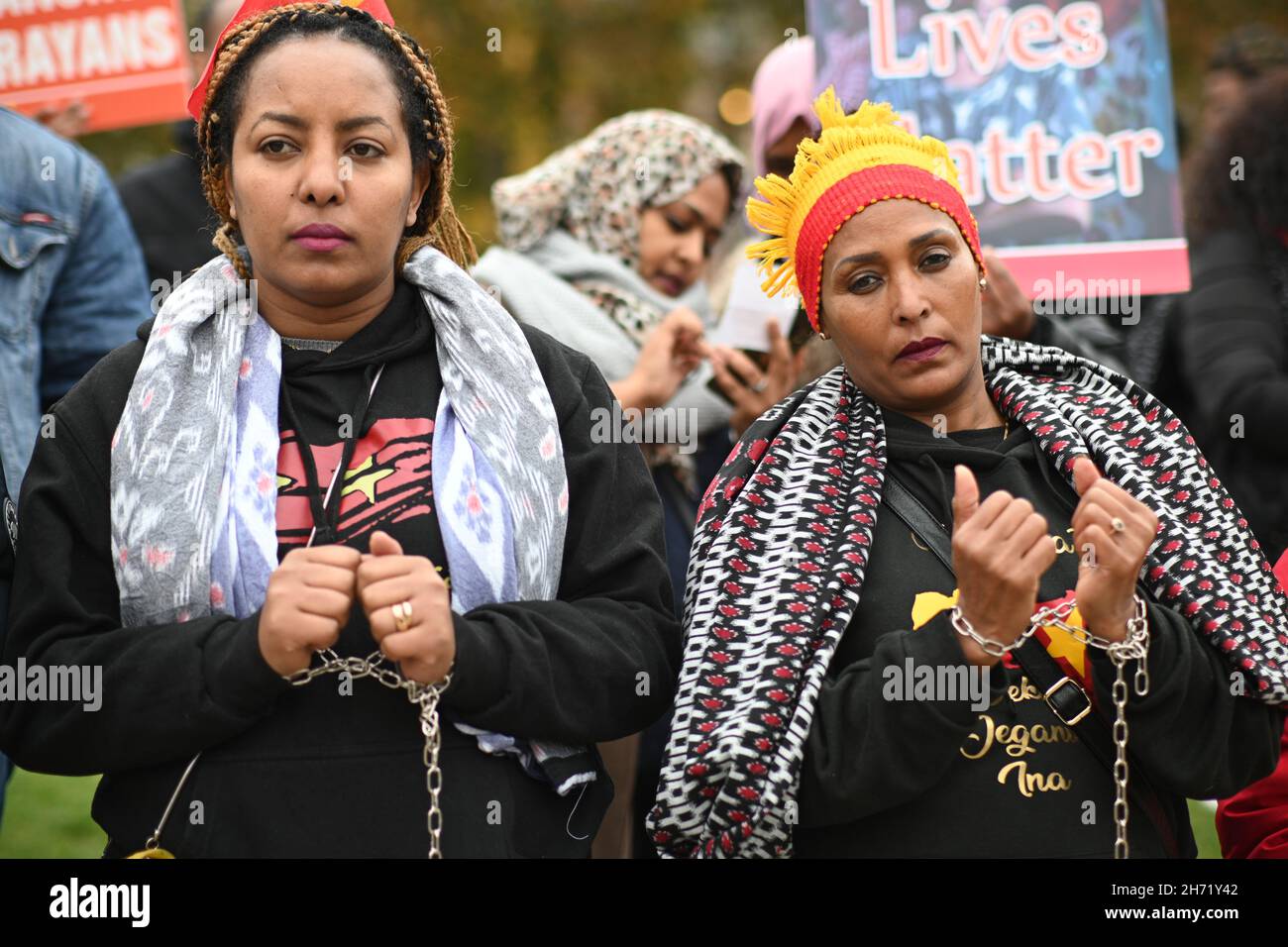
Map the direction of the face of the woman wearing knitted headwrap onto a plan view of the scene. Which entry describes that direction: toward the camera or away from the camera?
toward the camera

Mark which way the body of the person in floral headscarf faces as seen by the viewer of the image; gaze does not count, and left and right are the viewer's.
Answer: facing the viewer and to the right of the viewer

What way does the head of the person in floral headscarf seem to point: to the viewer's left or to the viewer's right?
to the viewer's right

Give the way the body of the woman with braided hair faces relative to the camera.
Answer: toward the camera

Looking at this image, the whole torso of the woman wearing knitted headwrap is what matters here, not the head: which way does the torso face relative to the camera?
toward the camera

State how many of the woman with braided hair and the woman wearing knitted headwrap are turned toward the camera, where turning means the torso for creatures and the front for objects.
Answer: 2

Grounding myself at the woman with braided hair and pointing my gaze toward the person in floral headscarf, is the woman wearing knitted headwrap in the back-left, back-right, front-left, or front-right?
front-right

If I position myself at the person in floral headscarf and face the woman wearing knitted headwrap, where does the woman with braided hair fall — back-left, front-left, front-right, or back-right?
front-right

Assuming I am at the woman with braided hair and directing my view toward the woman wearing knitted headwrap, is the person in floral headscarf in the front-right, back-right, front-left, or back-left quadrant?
front-left

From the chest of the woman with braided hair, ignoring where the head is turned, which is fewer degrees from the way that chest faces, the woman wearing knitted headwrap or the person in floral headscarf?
the woman wearing knitted headwrap

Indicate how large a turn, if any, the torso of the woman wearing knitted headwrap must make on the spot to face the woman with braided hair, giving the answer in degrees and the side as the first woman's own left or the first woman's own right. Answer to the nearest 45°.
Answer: approximately 90° to the first woman's own right

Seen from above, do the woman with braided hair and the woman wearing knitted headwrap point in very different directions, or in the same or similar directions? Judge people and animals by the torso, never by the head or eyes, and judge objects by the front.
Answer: same or similar directions

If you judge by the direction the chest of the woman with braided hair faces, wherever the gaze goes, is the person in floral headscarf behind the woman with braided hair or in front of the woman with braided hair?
behind

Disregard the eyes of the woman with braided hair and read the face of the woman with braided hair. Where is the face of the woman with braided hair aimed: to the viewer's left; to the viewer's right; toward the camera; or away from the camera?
toward the camera
